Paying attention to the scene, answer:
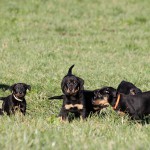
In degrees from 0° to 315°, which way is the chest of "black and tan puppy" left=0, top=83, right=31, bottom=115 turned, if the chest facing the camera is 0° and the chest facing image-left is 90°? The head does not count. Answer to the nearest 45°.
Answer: approximately 315°

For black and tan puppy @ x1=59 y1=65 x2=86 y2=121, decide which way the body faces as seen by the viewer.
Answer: toward the camera

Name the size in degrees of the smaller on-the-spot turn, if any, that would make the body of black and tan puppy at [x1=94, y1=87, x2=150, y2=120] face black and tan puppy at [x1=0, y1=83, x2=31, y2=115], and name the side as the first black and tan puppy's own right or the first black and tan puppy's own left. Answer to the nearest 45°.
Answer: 0° — it already faces it

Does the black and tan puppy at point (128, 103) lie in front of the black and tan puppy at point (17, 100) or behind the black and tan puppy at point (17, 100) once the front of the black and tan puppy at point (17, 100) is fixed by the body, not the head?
in front

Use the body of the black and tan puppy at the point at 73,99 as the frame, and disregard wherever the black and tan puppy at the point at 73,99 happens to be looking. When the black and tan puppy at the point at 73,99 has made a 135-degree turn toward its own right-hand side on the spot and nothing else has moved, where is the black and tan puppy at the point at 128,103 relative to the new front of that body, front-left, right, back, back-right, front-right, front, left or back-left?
back-right

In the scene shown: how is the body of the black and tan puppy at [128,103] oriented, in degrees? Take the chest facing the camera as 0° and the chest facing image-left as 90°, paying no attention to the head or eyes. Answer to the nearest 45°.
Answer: approximately 90°

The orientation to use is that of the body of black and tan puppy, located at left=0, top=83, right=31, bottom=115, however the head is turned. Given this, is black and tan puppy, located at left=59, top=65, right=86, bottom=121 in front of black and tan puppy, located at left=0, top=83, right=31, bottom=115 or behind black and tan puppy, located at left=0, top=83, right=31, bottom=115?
in front

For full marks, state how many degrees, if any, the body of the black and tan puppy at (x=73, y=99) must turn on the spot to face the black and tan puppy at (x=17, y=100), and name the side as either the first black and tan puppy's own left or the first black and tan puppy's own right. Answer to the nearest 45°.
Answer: approximately 90° to the first black and tan puppy's own right
